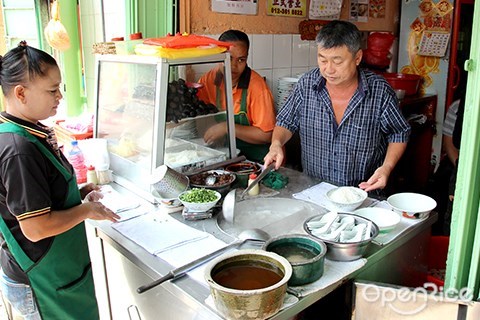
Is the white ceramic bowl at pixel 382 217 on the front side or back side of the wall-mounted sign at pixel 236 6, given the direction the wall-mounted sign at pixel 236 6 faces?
on the front side

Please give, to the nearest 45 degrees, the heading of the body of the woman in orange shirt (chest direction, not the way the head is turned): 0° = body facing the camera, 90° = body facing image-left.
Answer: approximately 45°

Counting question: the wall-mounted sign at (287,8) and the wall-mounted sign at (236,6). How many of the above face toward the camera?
2

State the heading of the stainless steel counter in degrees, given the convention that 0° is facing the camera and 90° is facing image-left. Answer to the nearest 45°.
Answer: approximately 45°

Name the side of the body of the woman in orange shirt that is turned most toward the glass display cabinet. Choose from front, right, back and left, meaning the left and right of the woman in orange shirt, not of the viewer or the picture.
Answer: front

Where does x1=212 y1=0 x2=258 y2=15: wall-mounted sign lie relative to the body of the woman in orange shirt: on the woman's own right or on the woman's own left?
on the woman's own right

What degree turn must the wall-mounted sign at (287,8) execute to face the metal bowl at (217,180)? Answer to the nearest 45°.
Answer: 0° — it already faces it

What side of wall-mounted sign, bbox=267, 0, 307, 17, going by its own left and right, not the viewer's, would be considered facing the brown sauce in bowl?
front

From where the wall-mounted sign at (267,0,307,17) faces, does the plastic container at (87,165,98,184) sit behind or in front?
in front

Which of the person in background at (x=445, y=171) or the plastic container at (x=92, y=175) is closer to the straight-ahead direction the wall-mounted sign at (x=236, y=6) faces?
the plastic container
